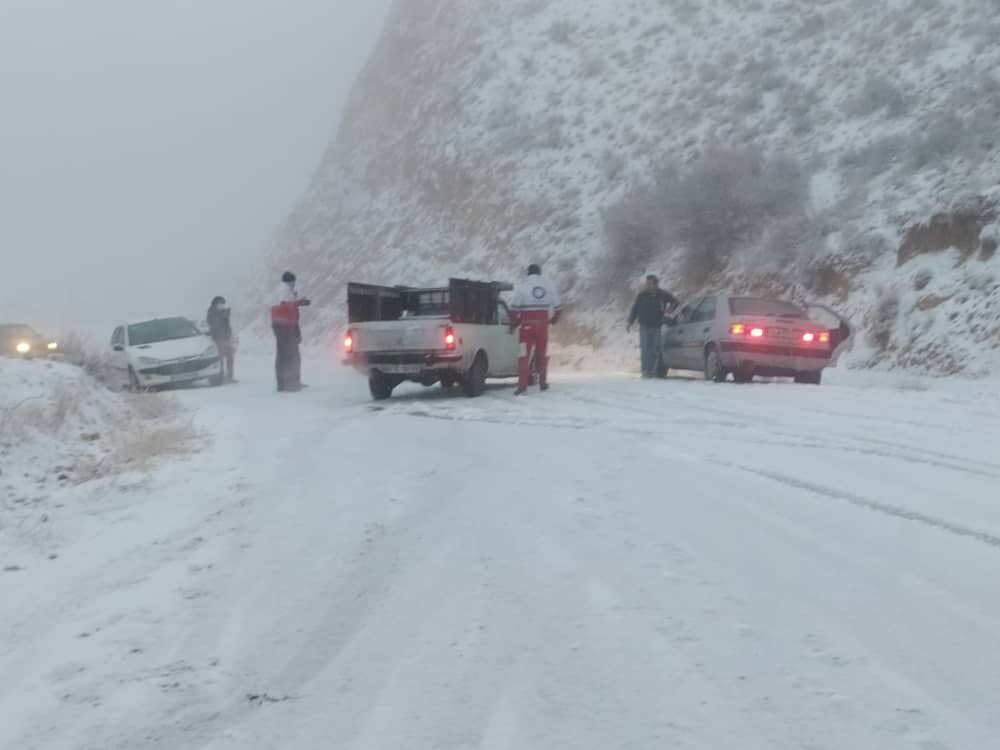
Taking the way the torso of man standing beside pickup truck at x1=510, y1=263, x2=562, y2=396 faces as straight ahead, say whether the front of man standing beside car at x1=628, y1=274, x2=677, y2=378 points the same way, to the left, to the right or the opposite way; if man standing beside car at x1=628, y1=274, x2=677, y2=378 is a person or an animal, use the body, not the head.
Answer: the opposite way

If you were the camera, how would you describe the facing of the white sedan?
facing the viewer and to the right of the viewer

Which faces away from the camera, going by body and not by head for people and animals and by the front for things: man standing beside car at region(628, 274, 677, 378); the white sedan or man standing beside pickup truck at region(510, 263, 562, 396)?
man standing beside pickup truck at region(510, 263, 562, 396)

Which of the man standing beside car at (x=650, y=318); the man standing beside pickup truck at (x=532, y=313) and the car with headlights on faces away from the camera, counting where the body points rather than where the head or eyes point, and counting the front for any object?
the man standing beside pickup truck at (x=532, y=313)

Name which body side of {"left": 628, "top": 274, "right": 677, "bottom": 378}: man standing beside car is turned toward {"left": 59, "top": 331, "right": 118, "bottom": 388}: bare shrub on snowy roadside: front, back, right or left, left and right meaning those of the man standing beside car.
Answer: right

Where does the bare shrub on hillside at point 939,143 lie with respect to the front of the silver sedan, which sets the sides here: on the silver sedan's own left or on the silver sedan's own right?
on the silver sedan's own right

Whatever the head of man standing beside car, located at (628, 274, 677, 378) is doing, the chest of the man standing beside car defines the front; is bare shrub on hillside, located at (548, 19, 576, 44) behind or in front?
behind

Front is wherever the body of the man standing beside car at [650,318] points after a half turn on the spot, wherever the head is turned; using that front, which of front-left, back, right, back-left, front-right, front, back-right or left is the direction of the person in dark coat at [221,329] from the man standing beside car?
left

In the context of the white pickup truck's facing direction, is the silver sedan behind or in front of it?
in front

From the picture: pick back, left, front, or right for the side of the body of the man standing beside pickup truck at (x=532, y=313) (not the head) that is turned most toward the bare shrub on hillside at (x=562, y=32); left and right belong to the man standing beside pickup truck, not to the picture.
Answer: front

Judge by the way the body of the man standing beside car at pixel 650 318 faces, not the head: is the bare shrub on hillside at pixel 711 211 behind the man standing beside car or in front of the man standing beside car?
behind

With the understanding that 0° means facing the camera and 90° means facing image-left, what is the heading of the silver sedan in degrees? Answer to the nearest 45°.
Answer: approximately 135°

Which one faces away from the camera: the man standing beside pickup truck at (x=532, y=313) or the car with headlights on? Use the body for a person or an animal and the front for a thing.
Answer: the man standing beside pickup truck

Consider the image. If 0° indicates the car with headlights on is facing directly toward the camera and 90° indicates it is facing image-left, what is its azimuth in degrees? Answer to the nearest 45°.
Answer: approximately 315°

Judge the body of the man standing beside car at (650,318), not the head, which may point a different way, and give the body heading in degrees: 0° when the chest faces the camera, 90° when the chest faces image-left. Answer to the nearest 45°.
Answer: approximately 0°

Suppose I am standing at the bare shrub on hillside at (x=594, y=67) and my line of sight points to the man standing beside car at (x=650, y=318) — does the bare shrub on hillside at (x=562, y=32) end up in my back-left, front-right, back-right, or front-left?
back-right

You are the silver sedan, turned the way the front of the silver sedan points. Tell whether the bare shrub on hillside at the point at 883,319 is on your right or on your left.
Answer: on your right
